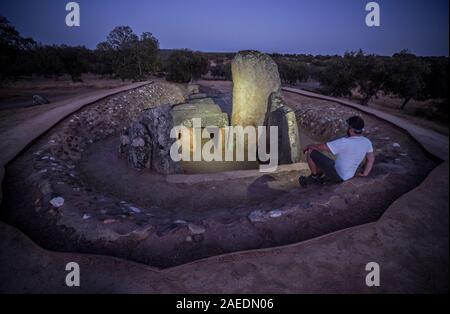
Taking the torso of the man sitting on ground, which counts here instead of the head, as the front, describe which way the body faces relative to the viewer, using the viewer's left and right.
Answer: facing away from the viewer and to the left of the viewer

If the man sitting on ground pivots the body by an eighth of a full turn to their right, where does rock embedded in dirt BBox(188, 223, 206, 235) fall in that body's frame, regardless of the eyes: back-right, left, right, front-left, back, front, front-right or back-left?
back-left

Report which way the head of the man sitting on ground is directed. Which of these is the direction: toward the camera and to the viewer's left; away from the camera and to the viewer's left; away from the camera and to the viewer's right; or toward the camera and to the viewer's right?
away from the camera and to the viewer's left

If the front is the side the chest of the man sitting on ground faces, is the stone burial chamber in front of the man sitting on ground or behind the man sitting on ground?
in front

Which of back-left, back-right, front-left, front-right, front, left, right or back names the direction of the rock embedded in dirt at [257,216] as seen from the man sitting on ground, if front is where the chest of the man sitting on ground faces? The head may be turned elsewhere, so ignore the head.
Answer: left

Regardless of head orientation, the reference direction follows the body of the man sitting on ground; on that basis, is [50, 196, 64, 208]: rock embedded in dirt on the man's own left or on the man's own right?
on the man's own left

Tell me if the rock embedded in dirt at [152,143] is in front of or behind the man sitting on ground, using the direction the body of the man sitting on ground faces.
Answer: in front
